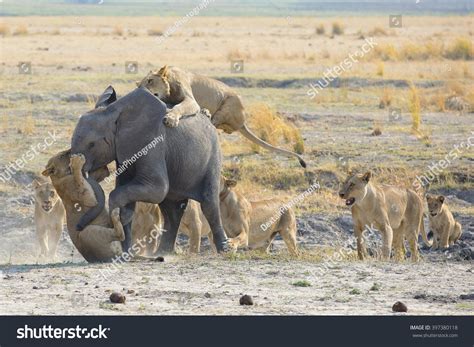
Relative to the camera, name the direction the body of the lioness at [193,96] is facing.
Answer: to the viewer's left

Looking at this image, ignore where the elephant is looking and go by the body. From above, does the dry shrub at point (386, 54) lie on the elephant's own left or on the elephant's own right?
on the elephant's own right

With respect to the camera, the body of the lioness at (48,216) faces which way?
toward the camera

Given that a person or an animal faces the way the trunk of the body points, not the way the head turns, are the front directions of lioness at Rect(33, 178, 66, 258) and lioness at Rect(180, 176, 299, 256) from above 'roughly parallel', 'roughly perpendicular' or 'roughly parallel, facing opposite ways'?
roughly perpendicular

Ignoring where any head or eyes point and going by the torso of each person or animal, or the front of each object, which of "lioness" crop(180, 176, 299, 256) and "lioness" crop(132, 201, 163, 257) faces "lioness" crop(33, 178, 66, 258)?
"lioness" crop(180, 176, 299, 256)

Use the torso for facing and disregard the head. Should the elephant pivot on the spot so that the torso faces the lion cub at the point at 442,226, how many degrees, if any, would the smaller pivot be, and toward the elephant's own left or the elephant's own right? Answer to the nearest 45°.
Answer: approximately 135° to the elephant's own right

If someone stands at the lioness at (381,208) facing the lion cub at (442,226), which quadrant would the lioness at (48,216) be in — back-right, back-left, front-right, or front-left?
back-left

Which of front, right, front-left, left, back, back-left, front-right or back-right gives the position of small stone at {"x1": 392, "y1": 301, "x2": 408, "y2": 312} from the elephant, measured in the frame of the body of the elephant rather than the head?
back-left

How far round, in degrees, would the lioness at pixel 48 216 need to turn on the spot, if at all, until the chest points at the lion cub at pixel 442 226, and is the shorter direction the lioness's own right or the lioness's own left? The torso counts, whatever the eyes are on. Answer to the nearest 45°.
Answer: approximately 90° to the lioness's own left

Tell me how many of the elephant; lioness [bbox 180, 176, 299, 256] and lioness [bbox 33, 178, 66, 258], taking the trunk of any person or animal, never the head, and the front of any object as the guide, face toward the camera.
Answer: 1

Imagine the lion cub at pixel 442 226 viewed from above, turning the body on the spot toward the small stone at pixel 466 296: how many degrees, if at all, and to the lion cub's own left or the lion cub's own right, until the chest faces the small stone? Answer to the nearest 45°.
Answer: approximately 45° to the lion cub's own left

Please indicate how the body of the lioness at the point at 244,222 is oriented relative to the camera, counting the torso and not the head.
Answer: to the viewer's left

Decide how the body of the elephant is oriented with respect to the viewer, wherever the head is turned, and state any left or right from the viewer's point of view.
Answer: facing to the left of the viewer
